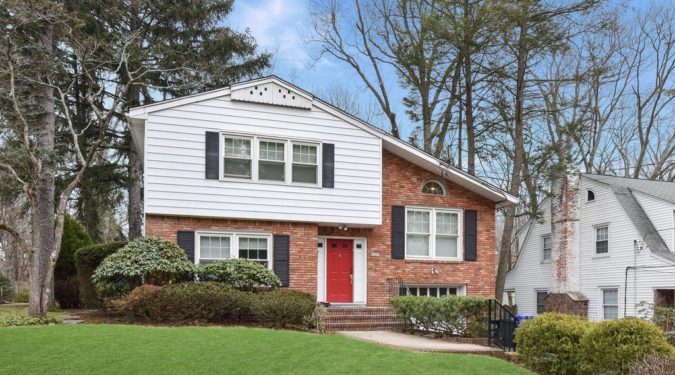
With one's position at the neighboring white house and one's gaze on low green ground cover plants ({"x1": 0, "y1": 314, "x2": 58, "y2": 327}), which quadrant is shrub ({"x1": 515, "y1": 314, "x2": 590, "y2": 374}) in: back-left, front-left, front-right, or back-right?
front-left

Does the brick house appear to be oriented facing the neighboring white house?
no

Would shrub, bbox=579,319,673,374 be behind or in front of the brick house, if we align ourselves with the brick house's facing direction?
in front

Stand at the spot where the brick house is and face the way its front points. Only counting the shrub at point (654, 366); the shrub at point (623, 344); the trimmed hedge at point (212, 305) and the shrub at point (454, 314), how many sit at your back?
0

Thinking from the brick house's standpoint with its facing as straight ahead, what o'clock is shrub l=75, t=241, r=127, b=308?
The shrub is roughly at 3 o'clock from the brick house.

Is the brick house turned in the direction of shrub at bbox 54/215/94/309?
no

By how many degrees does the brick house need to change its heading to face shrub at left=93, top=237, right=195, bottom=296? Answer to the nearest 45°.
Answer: approximately 45° to its right

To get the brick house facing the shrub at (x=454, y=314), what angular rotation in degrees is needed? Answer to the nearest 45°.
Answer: approximately 45° to its left

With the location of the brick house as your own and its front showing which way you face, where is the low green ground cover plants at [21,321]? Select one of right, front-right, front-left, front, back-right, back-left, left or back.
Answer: front-right

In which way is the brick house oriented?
toward the camera
